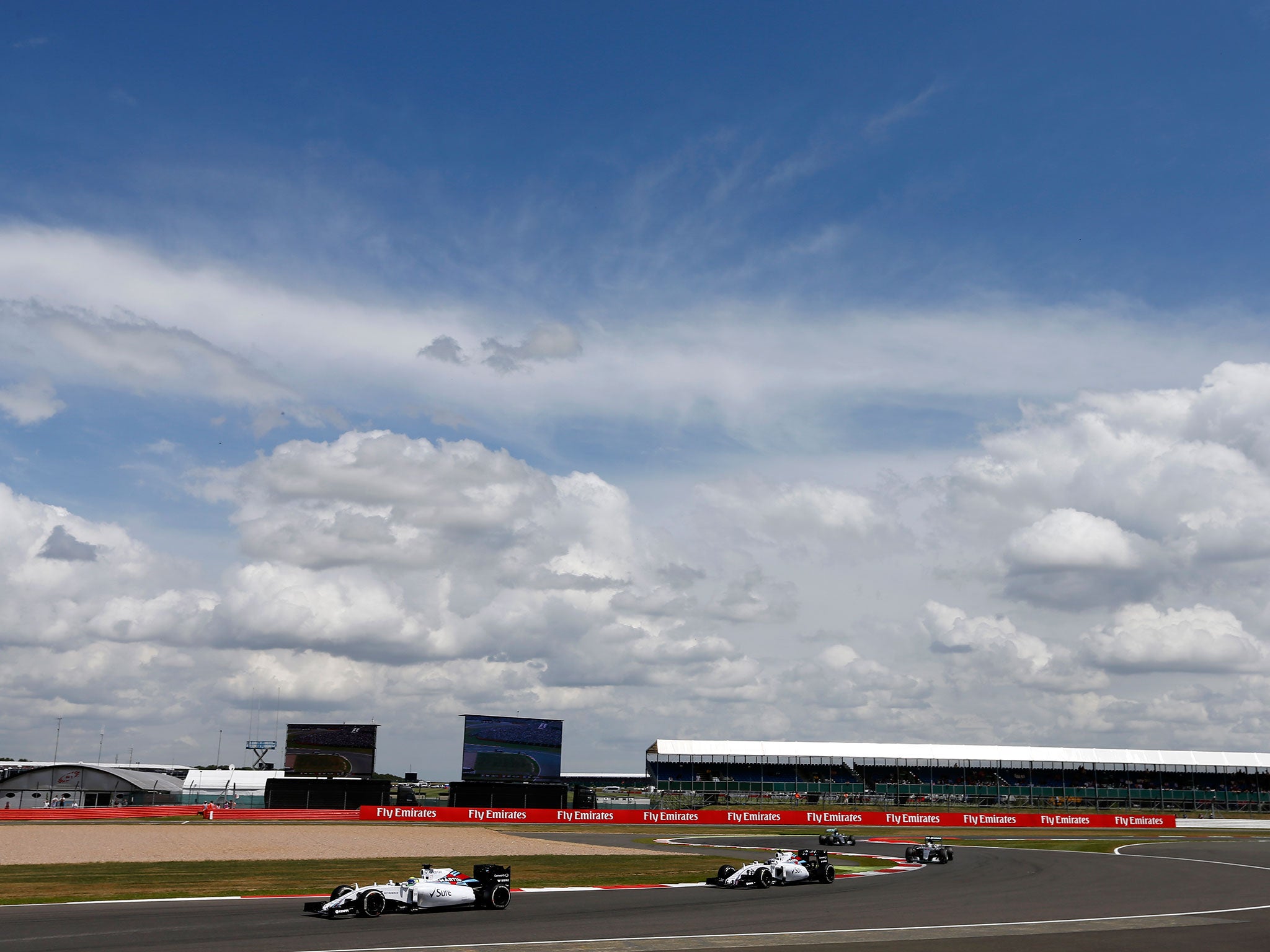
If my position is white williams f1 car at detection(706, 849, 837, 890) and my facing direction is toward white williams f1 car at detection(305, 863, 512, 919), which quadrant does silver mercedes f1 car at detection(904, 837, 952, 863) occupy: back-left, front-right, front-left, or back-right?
back-right

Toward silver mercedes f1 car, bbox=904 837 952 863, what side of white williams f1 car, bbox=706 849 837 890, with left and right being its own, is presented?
back

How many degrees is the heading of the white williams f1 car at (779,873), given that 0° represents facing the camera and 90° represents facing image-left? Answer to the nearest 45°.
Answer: approximately 45°

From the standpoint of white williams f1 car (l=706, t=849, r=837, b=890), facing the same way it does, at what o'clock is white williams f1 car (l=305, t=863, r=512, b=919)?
white williams f1 car (l=305, t=863, r=512, b=919) is roughly at 12 o'clock from white williams f1 car (l=706, t=849, r=837, b=890).

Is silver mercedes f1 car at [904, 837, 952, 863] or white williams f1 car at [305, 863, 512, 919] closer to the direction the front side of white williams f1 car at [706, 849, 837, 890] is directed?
the white williams f1 car
